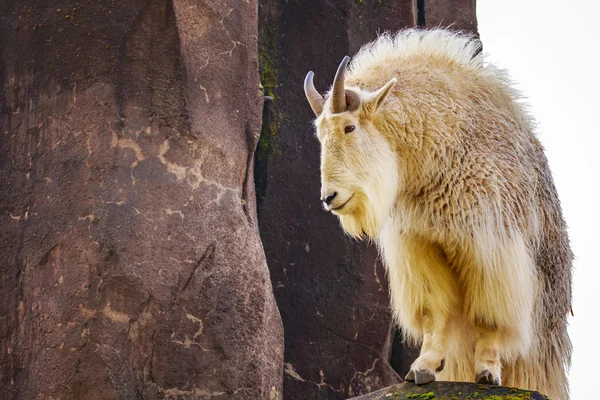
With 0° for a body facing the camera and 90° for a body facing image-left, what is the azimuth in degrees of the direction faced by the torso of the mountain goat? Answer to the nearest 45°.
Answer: approximately 45°
